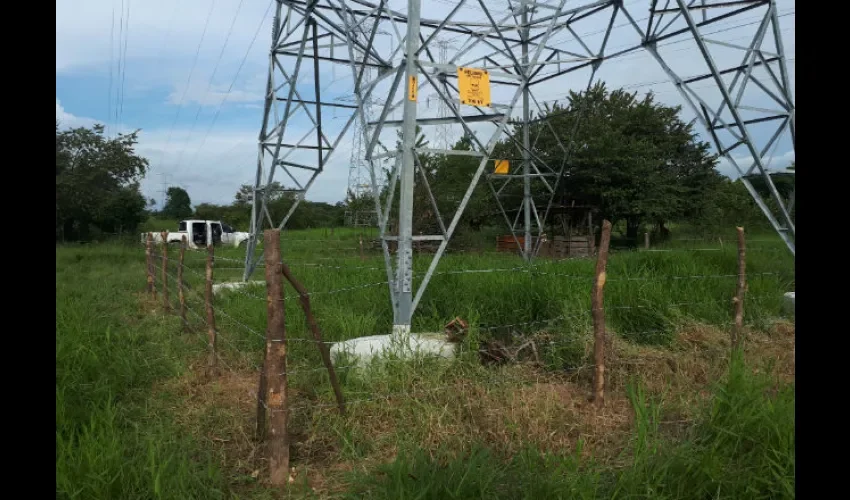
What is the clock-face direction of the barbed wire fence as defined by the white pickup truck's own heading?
The barbed wire fence is roughly at 3 o'clock from the white pickup truck.

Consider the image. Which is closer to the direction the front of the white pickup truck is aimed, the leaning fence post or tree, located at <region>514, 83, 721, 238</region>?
the tree

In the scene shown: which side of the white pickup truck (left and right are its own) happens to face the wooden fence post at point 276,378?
right

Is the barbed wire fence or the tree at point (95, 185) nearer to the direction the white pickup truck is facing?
the barbed wire fence

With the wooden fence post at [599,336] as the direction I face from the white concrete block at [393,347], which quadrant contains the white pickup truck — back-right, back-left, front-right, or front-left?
back-left

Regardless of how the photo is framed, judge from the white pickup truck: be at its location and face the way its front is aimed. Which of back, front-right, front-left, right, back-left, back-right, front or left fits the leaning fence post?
right

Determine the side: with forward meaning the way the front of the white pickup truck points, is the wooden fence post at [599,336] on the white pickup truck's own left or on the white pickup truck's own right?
on the white pickup truck's own right

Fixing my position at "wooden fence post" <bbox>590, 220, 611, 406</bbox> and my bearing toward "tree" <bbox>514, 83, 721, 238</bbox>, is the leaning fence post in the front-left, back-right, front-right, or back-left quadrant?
back-left

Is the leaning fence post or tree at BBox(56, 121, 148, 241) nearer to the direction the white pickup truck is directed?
the leaning fence post

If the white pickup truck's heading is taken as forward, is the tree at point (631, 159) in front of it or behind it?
in front

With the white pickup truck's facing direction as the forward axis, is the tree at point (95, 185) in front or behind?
behind

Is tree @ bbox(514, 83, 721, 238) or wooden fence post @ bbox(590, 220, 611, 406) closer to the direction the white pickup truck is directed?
the tree

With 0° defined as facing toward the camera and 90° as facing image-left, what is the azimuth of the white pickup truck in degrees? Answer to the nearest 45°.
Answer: approximately 270°

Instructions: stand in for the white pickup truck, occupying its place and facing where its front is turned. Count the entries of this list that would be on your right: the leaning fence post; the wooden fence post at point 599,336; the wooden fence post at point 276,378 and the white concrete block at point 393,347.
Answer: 4

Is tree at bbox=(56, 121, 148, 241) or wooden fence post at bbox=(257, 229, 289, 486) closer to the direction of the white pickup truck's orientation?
the wooden fence post
